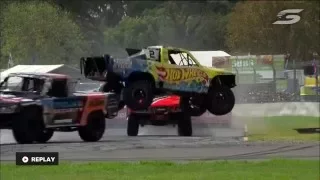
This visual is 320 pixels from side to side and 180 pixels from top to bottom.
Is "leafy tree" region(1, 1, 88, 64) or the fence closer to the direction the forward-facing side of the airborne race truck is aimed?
the fence

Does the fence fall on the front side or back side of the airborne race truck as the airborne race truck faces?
on the front side

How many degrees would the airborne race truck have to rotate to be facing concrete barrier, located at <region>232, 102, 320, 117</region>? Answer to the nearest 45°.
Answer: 0° — it already faces it

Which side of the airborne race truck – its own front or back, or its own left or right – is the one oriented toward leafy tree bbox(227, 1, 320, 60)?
left
